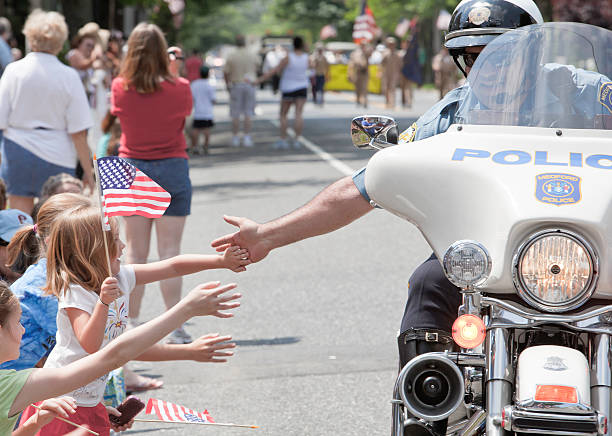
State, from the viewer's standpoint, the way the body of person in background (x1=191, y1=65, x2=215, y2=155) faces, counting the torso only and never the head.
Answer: away from the camera

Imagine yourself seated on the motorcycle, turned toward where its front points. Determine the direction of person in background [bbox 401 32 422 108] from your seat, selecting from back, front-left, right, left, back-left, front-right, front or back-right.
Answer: back

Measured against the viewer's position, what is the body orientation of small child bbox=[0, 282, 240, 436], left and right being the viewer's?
facing to the right of the viewer

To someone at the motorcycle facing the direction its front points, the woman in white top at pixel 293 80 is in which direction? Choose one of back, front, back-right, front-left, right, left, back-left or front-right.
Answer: back

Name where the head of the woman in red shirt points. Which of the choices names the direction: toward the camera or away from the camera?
away from the camera

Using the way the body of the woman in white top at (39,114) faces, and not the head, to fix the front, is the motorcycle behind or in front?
behind

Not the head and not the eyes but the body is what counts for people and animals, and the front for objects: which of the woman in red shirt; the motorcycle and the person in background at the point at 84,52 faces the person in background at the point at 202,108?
the woman in red shirt

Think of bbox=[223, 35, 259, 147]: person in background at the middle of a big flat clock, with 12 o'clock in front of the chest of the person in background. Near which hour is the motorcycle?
The motorcycle is roughly at 6 o'clock from the person in background.

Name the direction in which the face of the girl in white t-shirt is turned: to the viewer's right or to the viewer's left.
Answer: to the viewer's right

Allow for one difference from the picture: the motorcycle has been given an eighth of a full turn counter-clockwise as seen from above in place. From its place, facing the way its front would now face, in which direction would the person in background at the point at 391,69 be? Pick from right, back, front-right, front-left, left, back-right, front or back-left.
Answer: back-left

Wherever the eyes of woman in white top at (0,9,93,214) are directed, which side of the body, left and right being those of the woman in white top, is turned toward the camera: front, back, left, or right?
back
